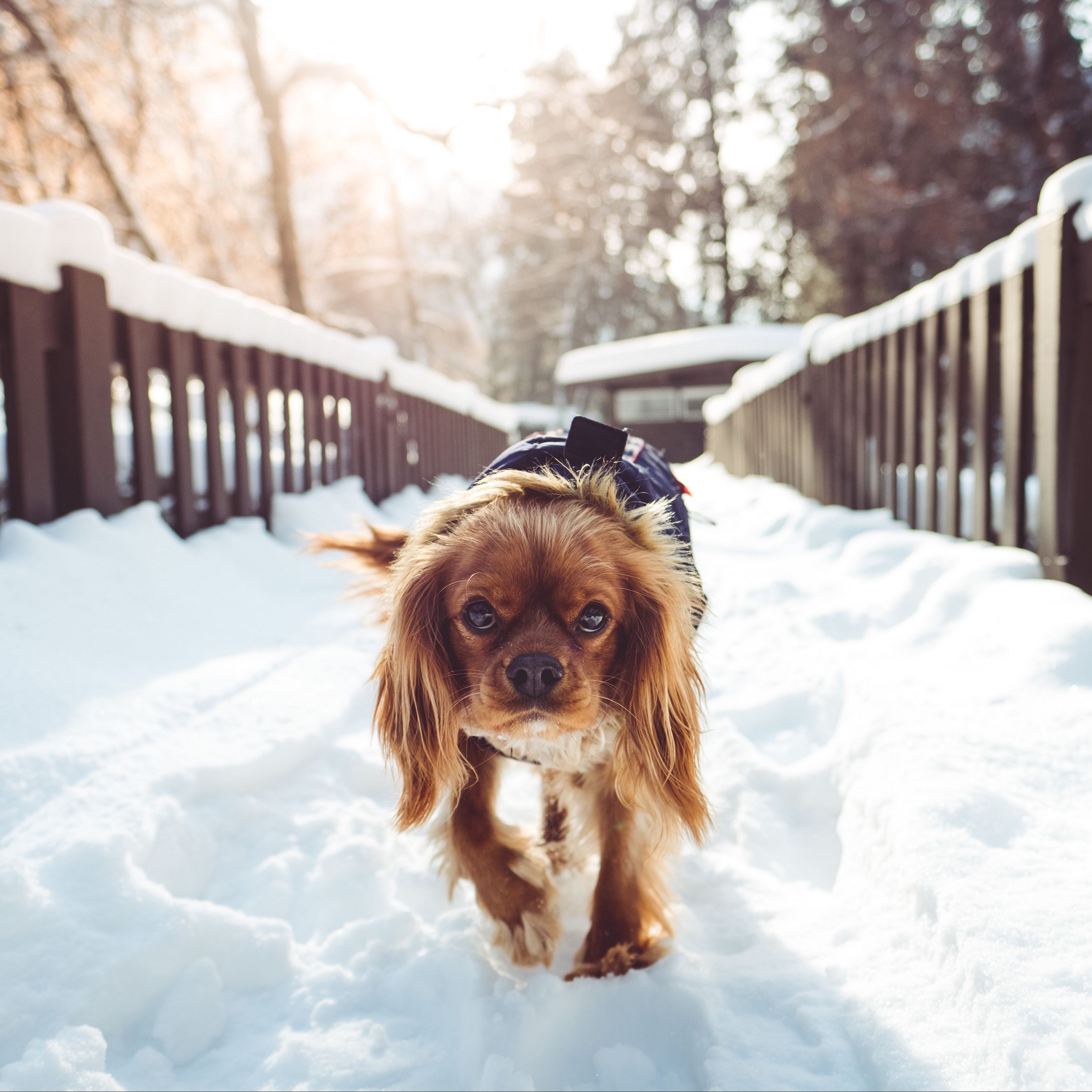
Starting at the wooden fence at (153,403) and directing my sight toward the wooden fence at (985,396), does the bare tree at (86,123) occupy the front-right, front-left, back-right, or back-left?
back-left

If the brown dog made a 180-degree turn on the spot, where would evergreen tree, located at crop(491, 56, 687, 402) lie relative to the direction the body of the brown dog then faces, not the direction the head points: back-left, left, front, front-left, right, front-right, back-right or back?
front

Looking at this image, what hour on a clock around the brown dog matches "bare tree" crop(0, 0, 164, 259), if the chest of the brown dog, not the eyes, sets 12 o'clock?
The bare tree is roughly at 5 o'clock from the brown dog.

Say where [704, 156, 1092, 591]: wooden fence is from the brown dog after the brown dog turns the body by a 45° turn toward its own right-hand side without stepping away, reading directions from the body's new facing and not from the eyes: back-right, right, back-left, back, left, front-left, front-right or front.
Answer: back

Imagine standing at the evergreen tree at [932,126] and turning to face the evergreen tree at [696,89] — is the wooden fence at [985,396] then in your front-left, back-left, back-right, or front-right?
back-left

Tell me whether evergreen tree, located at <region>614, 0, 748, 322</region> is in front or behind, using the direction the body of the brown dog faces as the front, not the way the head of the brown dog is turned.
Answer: behind

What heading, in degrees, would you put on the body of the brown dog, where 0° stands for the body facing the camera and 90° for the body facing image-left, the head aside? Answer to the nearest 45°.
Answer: approximately 0°

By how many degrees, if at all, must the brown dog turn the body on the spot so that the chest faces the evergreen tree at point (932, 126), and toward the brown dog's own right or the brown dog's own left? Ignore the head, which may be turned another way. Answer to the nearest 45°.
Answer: approximately 135° to the brown dog's own left

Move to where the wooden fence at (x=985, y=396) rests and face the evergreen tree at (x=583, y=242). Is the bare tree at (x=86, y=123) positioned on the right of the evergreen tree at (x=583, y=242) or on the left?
left

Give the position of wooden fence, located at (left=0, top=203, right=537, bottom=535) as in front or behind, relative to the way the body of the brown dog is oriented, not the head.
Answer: behind
